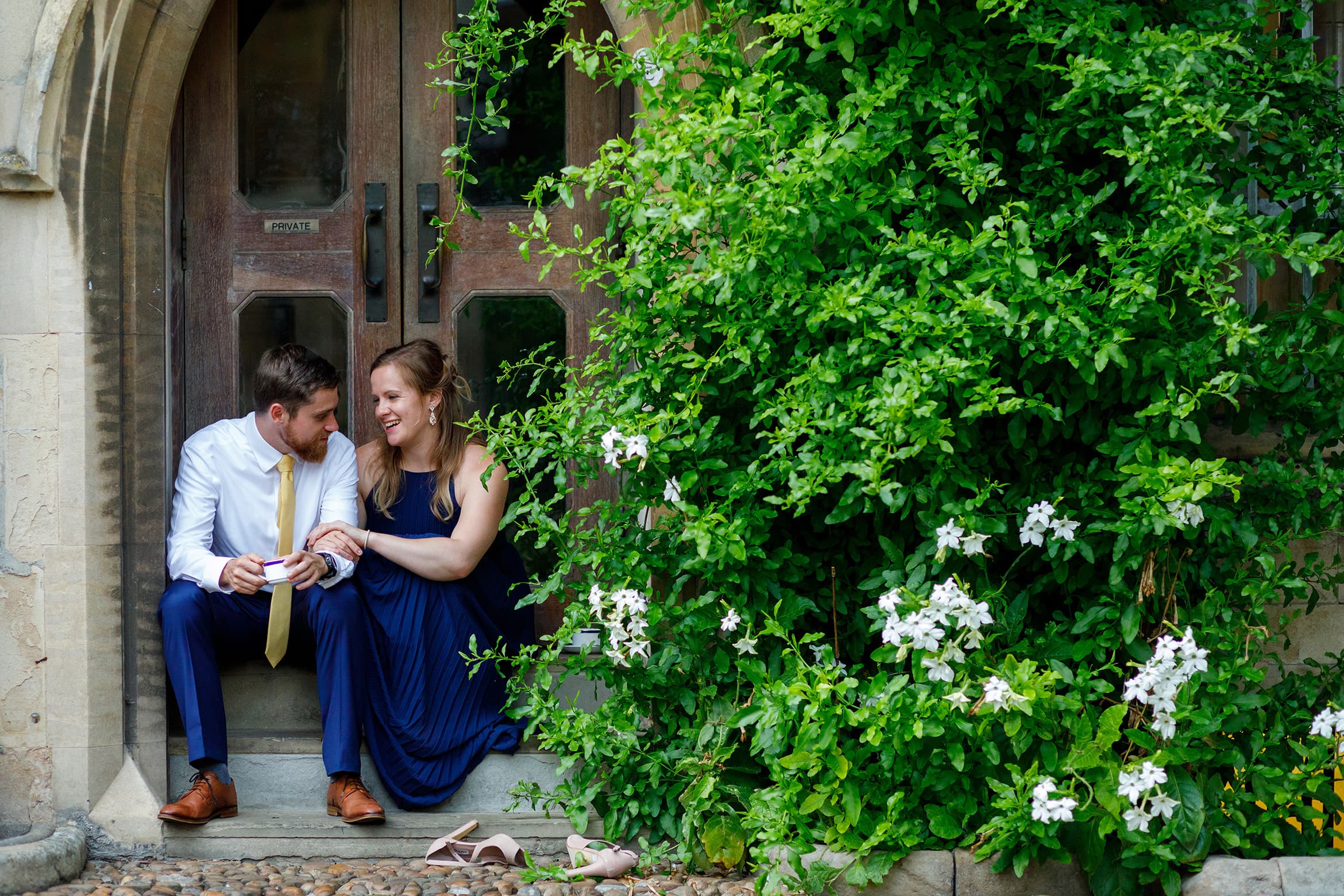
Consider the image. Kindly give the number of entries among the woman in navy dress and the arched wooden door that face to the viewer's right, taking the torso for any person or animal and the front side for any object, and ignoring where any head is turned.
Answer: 0

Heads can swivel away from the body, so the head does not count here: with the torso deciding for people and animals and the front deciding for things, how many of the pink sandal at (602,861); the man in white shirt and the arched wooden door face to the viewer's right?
1

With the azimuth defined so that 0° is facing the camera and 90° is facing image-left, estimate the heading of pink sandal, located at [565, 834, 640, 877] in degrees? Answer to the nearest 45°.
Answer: approximately 270°

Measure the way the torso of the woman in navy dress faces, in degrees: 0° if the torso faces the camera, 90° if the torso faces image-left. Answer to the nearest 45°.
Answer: approximately 45°

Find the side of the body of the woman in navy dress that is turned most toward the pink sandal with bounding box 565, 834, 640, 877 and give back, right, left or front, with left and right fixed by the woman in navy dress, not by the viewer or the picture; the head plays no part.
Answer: left

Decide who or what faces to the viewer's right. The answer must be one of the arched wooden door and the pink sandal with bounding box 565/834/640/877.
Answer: the pink sandal

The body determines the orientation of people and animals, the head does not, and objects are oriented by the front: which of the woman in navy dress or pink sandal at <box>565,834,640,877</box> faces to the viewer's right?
the pink sandal

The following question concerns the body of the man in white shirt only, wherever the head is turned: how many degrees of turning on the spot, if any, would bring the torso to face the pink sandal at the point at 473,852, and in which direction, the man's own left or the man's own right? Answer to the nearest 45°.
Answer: approximately 45° to the man's own left

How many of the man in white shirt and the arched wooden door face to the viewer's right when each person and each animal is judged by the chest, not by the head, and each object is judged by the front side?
0

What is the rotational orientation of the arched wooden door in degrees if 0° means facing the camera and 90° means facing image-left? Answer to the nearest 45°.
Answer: approximately 0°

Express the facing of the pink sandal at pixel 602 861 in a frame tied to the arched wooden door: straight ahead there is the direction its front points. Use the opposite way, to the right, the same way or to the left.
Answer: to the left
